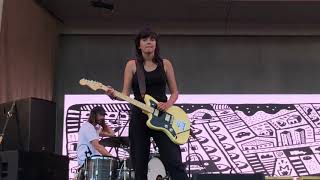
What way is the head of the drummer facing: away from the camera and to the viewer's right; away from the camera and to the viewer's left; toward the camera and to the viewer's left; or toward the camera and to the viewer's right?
toward the camera and to the viewer's right

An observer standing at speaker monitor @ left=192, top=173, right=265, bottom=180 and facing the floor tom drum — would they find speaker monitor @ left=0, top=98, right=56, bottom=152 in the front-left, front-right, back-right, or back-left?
front-left

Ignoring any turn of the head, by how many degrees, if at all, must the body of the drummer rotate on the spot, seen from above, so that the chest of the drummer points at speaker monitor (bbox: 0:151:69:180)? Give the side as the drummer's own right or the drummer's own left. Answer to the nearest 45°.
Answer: approximately 90° to the drummer's own right

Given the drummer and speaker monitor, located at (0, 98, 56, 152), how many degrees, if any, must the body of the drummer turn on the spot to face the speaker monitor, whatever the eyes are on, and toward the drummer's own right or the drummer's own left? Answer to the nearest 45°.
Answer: approximately 135° to the drummer's own right
